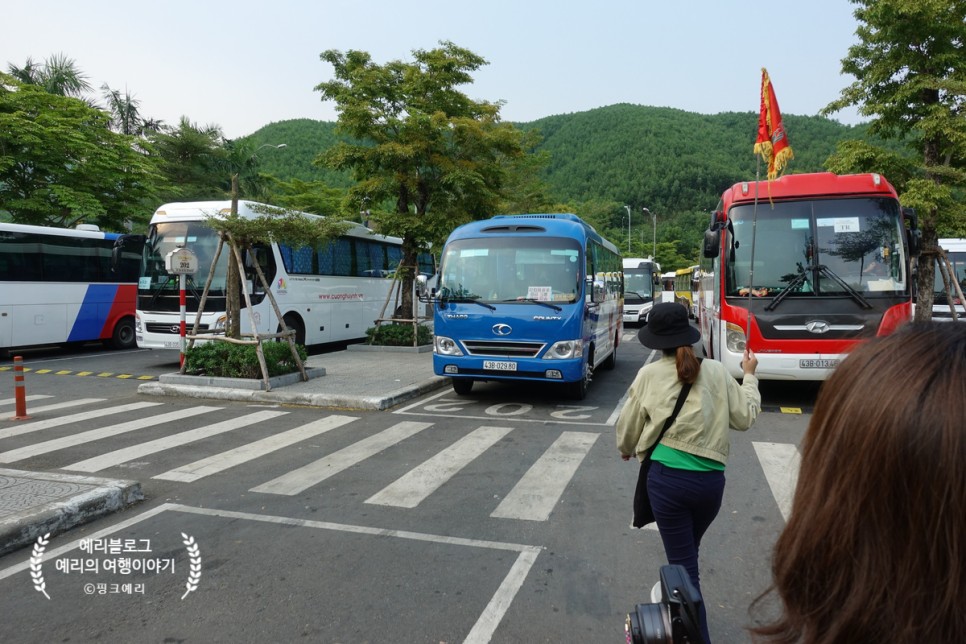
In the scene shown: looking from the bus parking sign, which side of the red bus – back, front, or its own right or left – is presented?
right

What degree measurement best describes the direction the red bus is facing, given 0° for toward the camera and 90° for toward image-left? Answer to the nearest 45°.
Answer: approximately 0°

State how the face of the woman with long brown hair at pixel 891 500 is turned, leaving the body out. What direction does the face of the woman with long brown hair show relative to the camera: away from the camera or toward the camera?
away from the camera

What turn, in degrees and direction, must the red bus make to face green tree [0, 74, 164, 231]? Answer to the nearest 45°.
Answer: approximately 90° to its right

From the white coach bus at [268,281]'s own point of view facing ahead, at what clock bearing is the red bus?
The red bus is roughly at 9 o'clock from the white coach bus.

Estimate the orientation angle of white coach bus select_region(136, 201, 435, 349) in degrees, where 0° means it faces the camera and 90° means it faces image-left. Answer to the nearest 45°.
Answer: approximately 45°

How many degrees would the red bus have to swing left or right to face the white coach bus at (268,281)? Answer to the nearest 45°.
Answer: approximately 90° to its right

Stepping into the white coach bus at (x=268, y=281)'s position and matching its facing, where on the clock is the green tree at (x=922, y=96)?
The green tree is roughly at 8 o'clock from the white coach bus.

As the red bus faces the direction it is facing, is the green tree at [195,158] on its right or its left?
on its right

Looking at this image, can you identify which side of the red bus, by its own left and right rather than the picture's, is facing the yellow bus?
back
